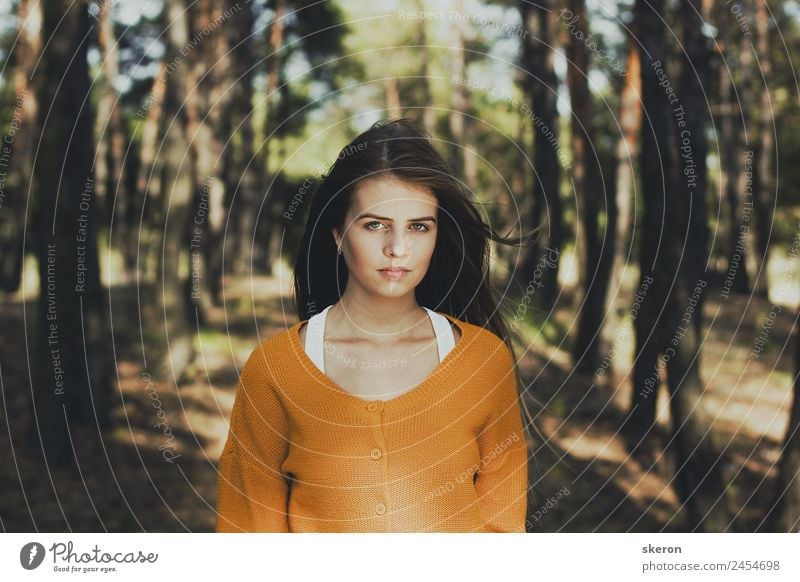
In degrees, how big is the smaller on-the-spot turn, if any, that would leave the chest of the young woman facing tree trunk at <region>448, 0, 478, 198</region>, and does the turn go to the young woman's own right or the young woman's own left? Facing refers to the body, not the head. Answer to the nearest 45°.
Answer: approximately 180°

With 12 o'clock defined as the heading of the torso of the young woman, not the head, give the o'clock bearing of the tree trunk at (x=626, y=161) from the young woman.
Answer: The tree trunk is roughly at 7 o'clock from the young woman.

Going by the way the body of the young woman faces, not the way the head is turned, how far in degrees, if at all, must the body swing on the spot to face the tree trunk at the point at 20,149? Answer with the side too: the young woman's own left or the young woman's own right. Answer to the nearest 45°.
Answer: approximately 135° to the young woman's own right

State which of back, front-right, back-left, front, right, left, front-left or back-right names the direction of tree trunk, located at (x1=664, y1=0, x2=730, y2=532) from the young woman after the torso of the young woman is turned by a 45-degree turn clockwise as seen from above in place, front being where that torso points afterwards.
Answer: back

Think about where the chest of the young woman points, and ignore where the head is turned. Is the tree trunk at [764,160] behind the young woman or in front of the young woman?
behind

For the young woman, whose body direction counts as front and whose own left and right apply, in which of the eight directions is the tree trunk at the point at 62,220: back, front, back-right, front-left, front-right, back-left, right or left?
back-right

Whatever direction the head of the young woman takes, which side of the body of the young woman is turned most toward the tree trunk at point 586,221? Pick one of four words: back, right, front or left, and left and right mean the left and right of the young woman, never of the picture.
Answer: back

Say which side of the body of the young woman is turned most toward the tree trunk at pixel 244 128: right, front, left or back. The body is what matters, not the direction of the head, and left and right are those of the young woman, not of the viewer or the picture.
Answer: back

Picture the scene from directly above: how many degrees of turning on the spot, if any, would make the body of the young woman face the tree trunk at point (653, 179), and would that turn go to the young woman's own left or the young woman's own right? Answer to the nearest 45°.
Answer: approximately 135° to the young woman's own left

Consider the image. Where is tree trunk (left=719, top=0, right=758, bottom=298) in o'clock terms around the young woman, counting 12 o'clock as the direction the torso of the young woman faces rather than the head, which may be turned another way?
The tree trunk is roughly at 7 o'clock from the young woman.

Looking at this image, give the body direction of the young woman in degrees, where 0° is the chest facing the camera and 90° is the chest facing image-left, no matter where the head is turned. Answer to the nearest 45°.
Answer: approximately 0°
